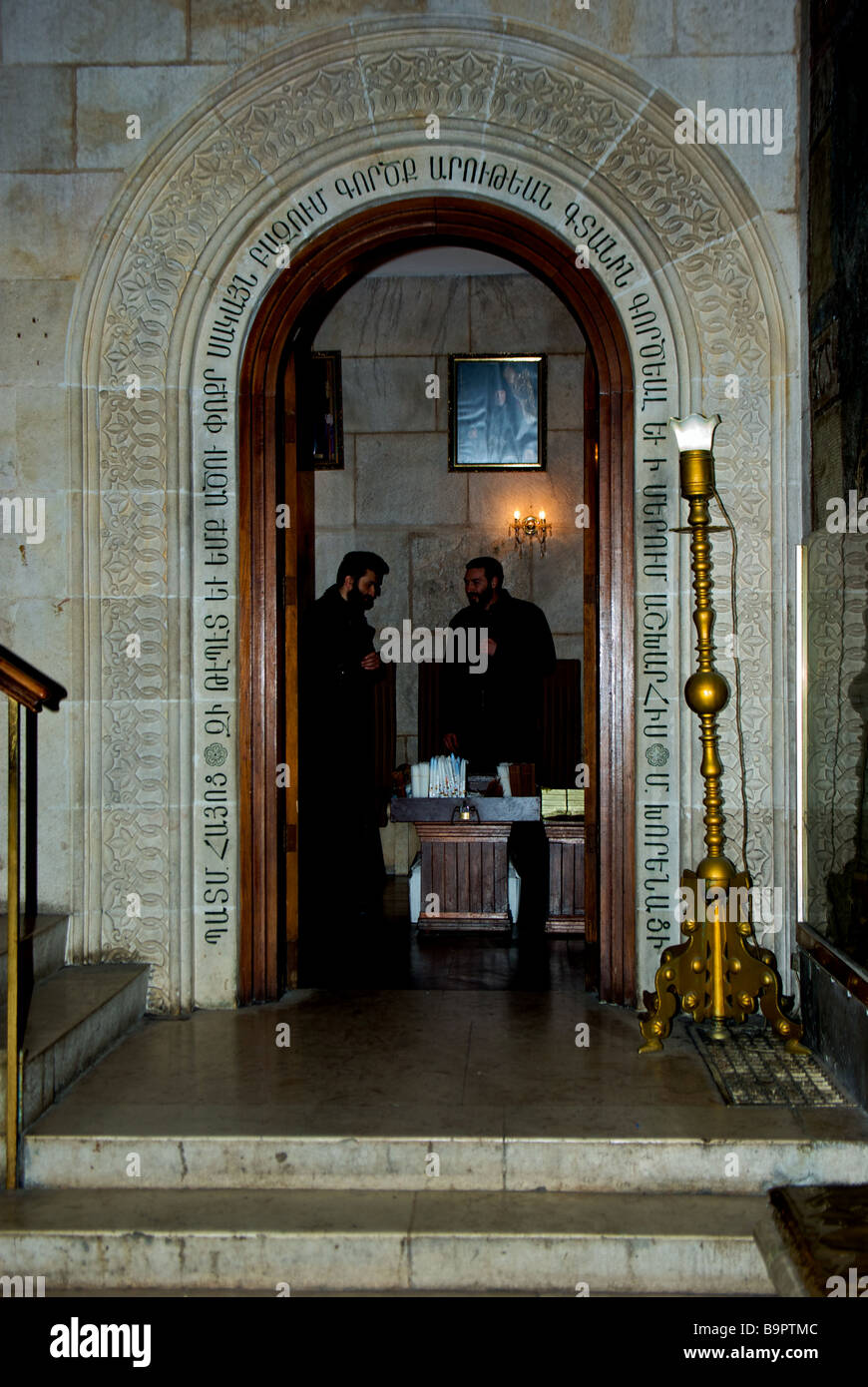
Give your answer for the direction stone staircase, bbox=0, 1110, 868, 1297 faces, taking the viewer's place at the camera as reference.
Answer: facing the viewer

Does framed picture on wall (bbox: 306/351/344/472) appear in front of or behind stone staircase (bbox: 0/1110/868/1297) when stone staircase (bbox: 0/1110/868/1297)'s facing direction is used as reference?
behind

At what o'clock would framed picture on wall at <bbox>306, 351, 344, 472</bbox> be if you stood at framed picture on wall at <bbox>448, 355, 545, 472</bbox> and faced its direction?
framed picture on wall at <bbox>306, 351, 344, 472</bbox> is roughly at 3 o'clock from framed picture on wall at <bbox>448, 355, 545, 472</bbox>.

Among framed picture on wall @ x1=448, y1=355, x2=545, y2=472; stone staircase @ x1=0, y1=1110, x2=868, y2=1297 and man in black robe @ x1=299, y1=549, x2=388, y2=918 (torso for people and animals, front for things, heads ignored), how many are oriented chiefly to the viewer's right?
1

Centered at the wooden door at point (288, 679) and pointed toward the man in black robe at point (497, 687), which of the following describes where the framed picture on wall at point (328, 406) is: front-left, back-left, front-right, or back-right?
front-left

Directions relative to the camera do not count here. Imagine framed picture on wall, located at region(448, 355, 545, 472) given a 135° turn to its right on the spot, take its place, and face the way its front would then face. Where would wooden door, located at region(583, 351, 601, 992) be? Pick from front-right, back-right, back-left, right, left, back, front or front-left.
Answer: back-left

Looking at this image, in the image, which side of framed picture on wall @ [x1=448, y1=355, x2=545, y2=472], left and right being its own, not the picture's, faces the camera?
front

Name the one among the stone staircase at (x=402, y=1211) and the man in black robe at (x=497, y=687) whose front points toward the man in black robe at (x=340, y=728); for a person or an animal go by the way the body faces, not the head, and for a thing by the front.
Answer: the man in black robe at (x=497, y=687)

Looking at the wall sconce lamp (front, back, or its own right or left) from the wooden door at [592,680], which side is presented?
front

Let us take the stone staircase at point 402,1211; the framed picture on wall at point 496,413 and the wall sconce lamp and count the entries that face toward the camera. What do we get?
3

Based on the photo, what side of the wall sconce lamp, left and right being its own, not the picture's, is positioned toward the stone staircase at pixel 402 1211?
front

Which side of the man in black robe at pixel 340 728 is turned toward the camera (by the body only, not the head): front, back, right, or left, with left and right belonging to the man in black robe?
right

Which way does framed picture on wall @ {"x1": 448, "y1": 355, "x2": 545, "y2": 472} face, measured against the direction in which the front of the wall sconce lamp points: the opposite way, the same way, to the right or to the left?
the same way

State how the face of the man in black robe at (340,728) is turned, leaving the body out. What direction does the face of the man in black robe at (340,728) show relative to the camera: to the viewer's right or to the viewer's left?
to the viewer's right

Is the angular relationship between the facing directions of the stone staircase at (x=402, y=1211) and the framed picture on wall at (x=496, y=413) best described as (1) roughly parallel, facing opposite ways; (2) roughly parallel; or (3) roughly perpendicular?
roughly parallel

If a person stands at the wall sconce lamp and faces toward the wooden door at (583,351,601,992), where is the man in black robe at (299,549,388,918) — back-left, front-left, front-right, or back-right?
front-right
